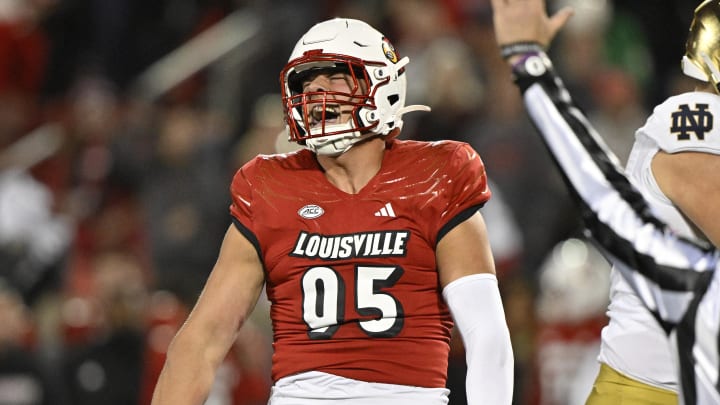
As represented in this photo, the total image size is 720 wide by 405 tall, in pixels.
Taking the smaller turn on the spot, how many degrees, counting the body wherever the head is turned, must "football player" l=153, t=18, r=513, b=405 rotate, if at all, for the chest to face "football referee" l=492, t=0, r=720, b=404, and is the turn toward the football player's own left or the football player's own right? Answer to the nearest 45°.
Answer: approximately 45° to the football player's own left

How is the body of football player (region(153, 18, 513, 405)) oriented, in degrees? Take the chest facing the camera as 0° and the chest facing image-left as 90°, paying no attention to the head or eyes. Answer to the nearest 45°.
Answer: approximately 0°
